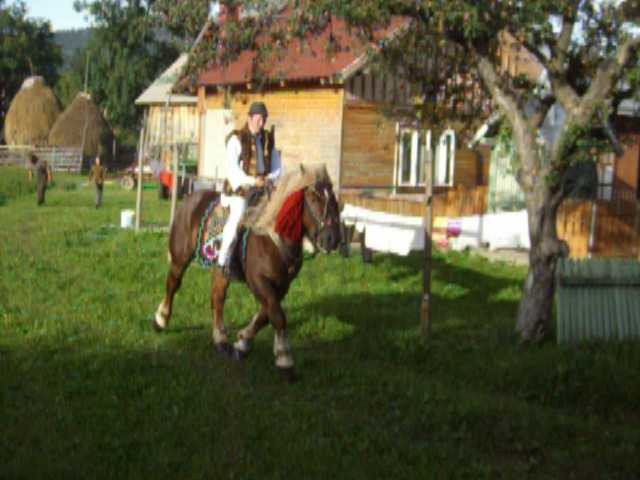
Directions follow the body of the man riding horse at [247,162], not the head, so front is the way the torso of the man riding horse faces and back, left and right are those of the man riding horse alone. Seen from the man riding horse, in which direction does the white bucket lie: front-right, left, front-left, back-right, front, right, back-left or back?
back-left

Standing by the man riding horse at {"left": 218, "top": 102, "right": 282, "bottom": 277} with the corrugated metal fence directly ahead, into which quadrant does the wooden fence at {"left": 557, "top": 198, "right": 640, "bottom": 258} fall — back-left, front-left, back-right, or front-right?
front-left

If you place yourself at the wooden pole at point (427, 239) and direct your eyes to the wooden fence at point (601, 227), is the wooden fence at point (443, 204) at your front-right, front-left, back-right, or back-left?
front-left

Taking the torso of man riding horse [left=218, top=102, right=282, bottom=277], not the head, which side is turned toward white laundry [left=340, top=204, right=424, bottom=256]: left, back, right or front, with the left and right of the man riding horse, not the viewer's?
left

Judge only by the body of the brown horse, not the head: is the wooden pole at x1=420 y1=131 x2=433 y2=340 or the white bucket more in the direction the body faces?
the wooden pole

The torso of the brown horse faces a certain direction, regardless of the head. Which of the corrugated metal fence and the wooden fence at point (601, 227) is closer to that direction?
the corrugated metal fence

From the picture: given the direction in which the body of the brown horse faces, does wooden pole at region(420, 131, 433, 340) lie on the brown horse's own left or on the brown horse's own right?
on the brown horse's own left

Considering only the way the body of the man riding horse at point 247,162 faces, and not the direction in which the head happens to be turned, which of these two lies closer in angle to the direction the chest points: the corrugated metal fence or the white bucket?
the corrugated metal fence

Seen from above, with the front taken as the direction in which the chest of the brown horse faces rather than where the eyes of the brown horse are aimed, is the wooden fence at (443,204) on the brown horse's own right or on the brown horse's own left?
on the brown horse's own left

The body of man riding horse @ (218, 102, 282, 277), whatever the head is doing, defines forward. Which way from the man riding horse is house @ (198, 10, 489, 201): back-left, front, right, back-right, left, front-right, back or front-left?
back-left

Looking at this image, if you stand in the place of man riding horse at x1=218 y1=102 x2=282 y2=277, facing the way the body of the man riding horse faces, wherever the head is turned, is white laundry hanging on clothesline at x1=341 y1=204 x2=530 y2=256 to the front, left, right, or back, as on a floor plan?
left

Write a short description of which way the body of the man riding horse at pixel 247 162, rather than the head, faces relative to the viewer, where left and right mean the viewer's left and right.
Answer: facing the viewer and to the right of the viewer

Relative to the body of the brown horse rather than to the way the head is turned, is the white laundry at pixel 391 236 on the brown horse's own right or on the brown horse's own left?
on the brown horse's own left

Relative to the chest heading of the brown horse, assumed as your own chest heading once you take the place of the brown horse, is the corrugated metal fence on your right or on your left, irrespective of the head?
on your left
